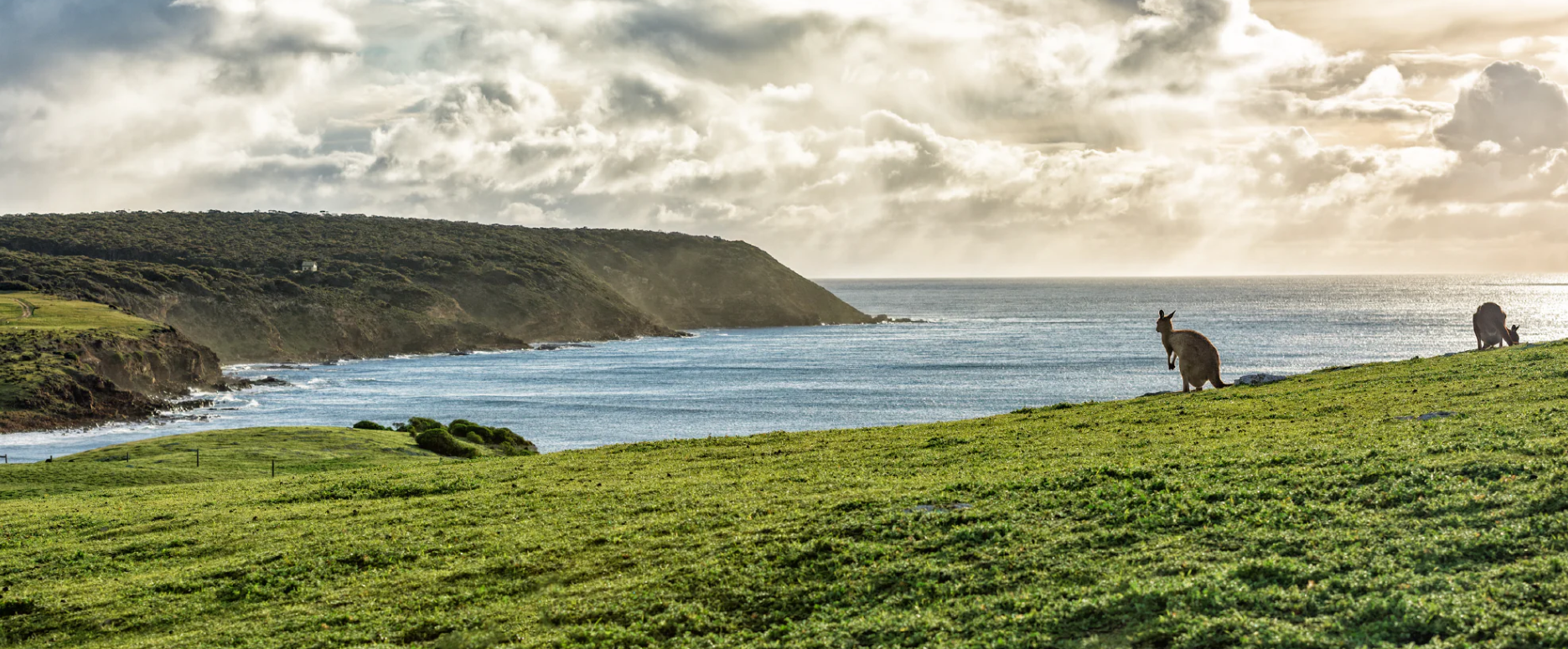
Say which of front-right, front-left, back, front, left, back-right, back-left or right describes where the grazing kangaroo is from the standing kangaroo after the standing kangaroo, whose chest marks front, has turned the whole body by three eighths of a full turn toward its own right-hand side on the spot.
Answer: front

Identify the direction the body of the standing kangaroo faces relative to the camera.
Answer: to the viewer's left
